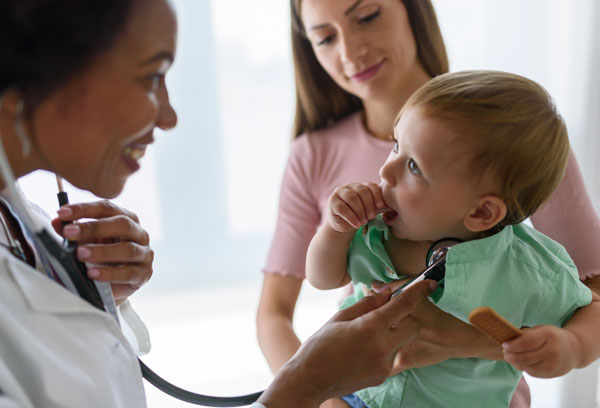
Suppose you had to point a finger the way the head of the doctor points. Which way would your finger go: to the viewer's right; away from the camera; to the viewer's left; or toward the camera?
to the viewer's right

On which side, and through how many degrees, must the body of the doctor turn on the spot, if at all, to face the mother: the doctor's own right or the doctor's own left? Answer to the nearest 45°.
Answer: approximately 45° to the doctor's own left

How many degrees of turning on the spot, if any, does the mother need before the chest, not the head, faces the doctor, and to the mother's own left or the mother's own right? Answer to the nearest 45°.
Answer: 0° — they already face them

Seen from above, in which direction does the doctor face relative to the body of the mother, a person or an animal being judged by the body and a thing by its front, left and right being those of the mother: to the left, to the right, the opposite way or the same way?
to the left

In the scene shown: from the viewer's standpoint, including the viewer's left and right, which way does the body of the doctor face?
facing to the right of the viewer

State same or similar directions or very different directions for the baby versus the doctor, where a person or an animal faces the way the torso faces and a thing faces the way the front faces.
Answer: very different directions

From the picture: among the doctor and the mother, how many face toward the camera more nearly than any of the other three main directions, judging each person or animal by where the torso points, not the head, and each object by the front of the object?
1
